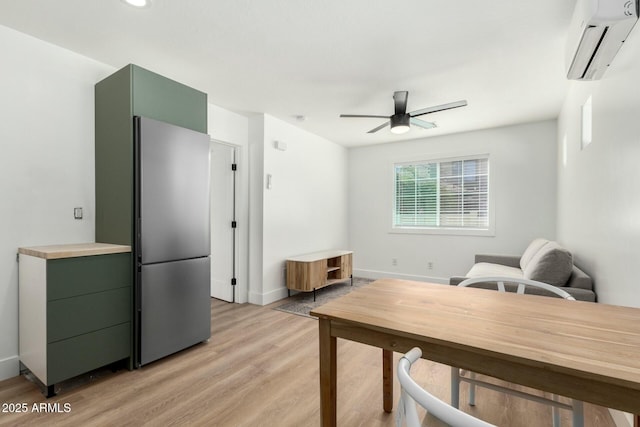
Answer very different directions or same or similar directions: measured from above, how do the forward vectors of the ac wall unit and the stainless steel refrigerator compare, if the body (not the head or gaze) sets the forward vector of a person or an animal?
very different directions

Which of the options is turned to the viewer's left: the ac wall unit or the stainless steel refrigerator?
the ac wall unit

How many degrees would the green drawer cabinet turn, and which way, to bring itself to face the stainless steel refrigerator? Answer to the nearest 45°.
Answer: approximately 45° to its left

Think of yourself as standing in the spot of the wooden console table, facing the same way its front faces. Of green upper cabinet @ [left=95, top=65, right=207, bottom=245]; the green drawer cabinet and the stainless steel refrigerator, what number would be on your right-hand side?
3

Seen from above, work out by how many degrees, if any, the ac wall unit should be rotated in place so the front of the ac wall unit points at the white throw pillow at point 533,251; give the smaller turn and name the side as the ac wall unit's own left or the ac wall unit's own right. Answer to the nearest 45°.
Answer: approximately 90° to the ac wall unit's own right

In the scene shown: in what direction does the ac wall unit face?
to the viewer's left

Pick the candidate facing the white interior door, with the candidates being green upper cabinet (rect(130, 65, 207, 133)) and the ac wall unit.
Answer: the ac wall unit

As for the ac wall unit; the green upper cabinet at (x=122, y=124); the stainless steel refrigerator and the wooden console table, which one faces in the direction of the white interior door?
the ac wall unit

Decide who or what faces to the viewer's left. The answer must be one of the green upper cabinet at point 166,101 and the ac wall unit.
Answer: the ac wall unit

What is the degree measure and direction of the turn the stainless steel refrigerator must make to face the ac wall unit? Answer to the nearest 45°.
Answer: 0° — it already faces it
